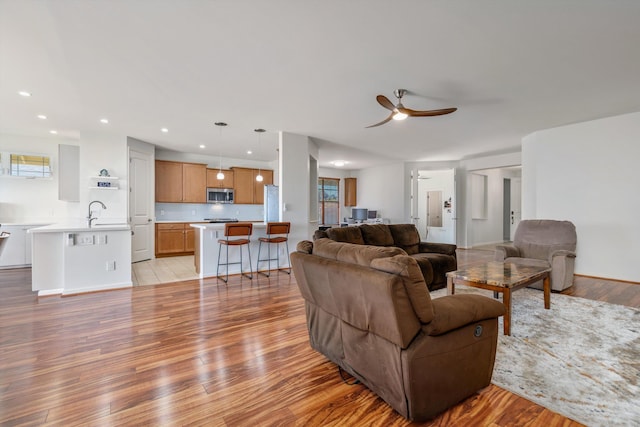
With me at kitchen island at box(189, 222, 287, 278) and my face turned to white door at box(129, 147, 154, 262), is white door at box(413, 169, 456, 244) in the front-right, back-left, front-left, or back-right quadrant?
back-right

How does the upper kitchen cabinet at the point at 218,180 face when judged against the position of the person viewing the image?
facing the viewer

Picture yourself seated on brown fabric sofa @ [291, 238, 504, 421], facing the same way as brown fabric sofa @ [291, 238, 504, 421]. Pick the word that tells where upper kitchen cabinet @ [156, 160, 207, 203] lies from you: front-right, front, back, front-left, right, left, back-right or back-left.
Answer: left

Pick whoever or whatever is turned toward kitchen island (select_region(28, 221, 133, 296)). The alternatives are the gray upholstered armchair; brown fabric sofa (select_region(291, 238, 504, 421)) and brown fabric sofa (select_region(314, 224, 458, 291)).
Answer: the gray upholstered armchair

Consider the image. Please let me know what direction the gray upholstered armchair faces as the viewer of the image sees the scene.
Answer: facing the viewer and to the left of the viewer

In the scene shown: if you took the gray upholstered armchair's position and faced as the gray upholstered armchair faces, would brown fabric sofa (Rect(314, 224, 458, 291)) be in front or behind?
in front

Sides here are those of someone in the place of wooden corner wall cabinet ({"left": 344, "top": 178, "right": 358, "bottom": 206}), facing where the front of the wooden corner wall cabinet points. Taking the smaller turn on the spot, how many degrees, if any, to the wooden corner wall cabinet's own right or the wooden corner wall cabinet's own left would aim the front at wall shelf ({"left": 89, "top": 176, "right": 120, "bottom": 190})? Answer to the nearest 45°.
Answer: approximately 45° to the wooden corner wall cabinet's own right

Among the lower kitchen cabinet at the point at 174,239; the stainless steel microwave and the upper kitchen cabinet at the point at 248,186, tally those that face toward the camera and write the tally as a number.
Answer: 3

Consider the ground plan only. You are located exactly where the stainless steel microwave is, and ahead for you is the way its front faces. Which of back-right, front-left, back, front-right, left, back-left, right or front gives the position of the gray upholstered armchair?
front-left

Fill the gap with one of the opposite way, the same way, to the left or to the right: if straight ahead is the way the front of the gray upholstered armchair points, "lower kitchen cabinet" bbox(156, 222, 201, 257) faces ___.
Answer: to the left

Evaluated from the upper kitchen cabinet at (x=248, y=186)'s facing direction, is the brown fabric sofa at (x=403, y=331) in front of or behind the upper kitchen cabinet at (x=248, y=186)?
in front

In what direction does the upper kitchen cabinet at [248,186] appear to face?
toward the camera

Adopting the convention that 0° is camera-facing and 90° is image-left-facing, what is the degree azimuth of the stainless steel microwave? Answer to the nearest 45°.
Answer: approximately 0°

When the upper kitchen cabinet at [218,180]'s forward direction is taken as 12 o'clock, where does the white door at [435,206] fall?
The white door is roughly at 9 o'clock from the upper kitchen cabinet.

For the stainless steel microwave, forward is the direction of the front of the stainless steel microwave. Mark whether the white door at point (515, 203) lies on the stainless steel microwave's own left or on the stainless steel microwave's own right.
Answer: on the stainless steel microwave's own left

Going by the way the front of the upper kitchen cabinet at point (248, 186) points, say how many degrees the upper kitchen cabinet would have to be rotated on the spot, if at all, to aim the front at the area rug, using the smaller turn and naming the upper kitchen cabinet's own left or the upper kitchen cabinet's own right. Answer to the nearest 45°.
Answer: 0° — it already faces it

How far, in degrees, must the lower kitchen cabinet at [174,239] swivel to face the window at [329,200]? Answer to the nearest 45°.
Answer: approximately 90° to its left
